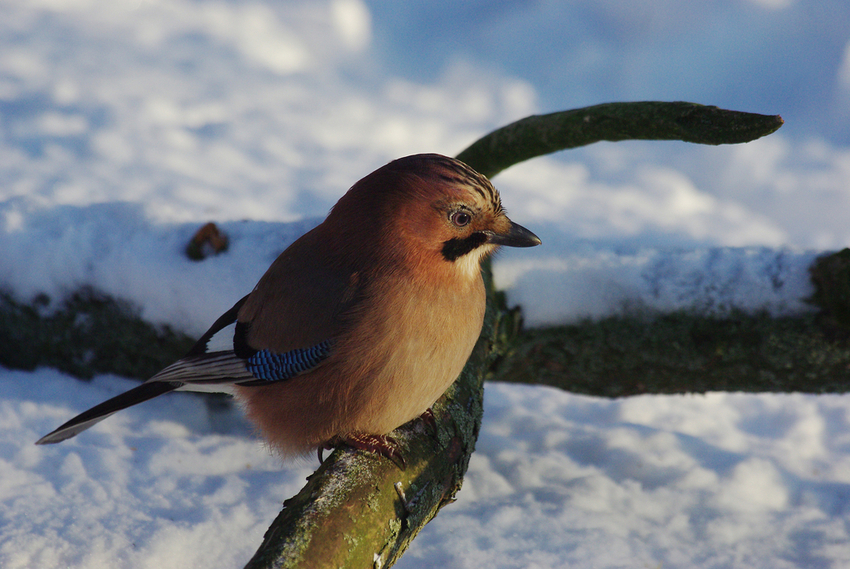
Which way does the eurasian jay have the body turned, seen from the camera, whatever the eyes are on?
to the viewer's right
